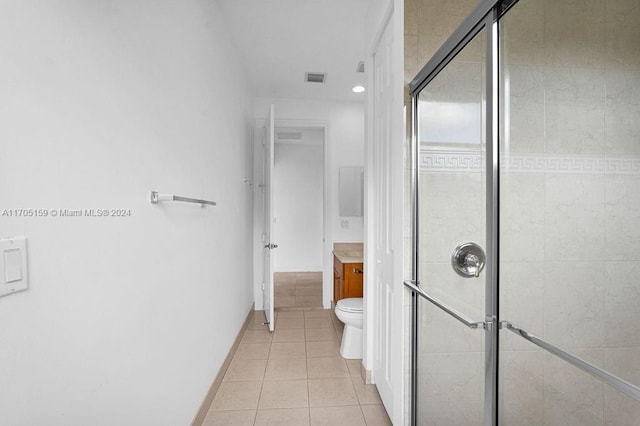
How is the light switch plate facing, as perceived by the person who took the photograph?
facing the viewer and to the right of the viewer

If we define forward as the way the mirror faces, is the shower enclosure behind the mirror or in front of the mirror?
in front

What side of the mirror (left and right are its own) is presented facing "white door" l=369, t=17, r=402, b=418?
front

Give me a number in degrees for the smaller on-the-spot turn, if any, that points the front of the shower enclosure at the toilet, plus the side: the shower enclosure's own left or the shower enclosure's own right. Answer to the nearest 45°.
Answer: approximately 90° to the shower enclosure's own right

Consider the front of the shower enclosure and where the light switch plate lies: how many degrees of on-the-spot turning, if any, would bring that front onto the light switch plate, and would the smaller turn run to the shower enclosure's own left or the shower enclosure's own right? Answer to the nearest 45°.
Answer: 0° — it already faces it

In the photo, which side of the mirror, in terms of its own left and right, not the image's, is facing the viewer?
front

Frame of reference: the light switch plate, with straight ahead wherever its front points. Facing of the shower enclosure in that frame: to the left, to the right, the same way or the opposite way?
the opposite way

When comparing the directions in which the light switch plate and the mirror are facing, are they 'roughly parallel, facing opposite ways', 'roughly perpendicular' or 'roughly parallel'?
roughly perpendicular

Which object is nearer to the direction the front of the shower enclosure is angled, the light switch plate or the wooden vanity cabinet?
the light switch plate

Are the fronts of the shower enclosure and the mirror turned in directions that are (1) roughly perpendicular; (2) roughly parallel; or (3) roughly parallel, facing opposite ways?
roughly perpendicular

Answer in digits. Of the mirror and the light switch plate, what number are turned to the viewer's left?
0

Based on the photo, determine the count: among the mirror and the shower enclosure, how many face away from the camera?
0

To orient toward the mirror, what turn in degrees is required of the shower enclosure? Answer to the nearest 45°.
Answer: approximately 90° to its right
